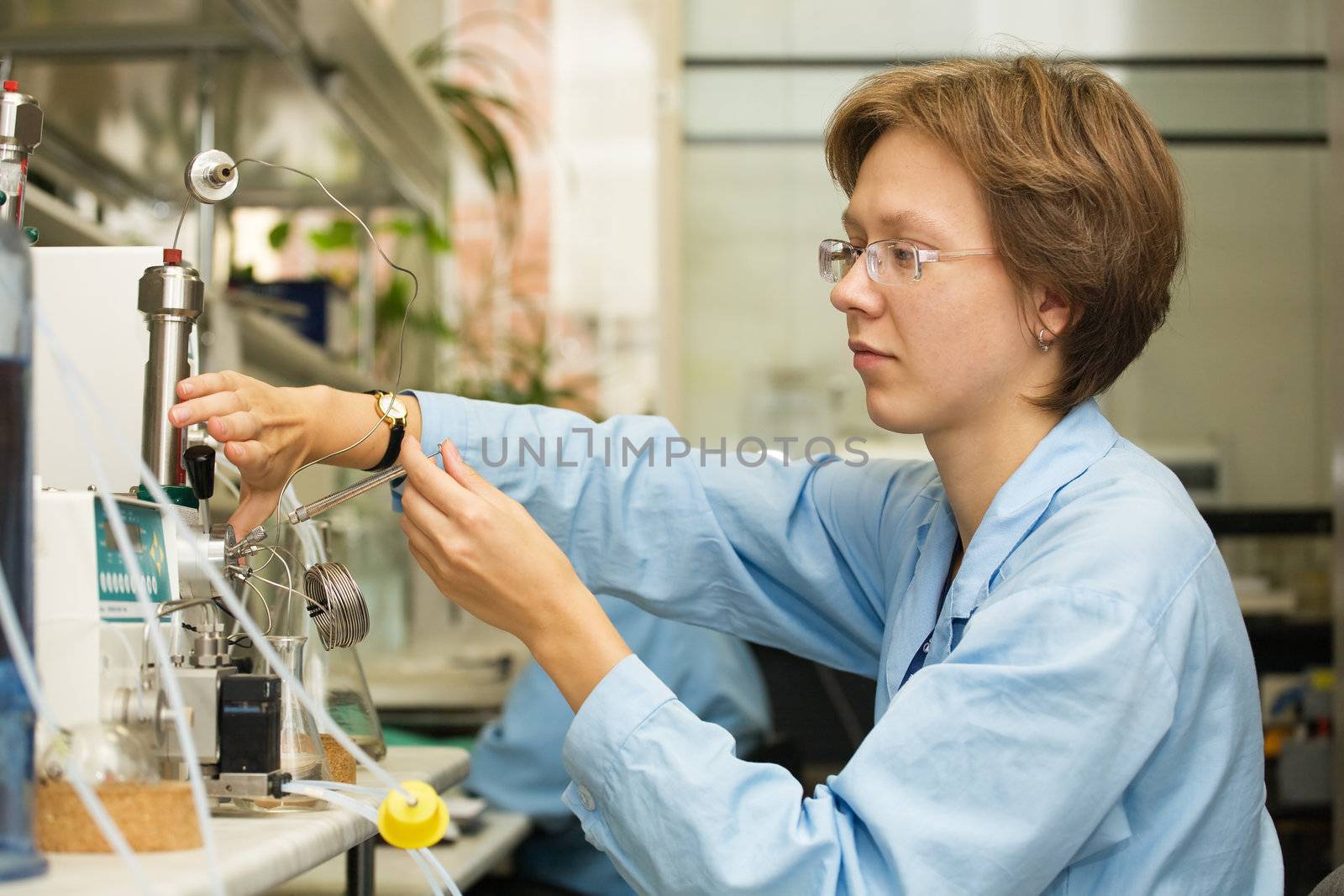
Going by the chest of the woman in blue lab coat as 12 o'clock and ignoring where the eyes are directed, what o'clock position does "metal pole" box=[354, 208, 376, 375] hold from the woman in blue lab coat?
The metal pole is roughly at 2 o'clock from the woman in blue lab coat.

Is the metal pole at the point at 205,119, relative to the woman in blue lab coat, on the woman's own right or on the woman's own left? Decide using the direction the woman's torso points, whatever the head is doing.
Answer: on the woman's own right

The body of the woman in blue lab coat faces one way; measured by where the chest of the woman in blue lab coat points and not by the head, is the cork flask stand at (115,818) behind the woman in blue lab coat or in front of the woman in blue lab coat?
in front

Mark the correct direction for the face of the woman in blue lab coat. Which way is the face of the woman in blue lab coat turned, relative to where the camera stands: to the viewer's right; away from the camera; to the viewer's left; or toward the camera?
to the viewer's left

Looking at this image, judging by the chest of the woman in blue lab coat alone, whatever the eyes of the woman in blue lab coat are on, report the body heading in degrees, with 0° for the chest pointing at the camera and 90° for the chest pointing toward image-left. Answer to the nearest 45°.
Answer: approximately 90°

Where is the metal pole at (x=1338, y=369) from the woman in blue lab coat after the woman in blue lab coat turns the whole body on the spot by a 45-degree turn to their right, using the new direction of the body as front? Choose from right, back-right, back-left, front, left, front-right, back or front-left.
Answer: right

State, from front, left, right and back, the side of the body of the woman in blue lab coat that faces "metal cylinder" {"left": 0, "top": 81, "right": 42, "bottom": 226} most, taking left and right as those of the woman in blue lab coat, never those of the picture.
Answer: front
